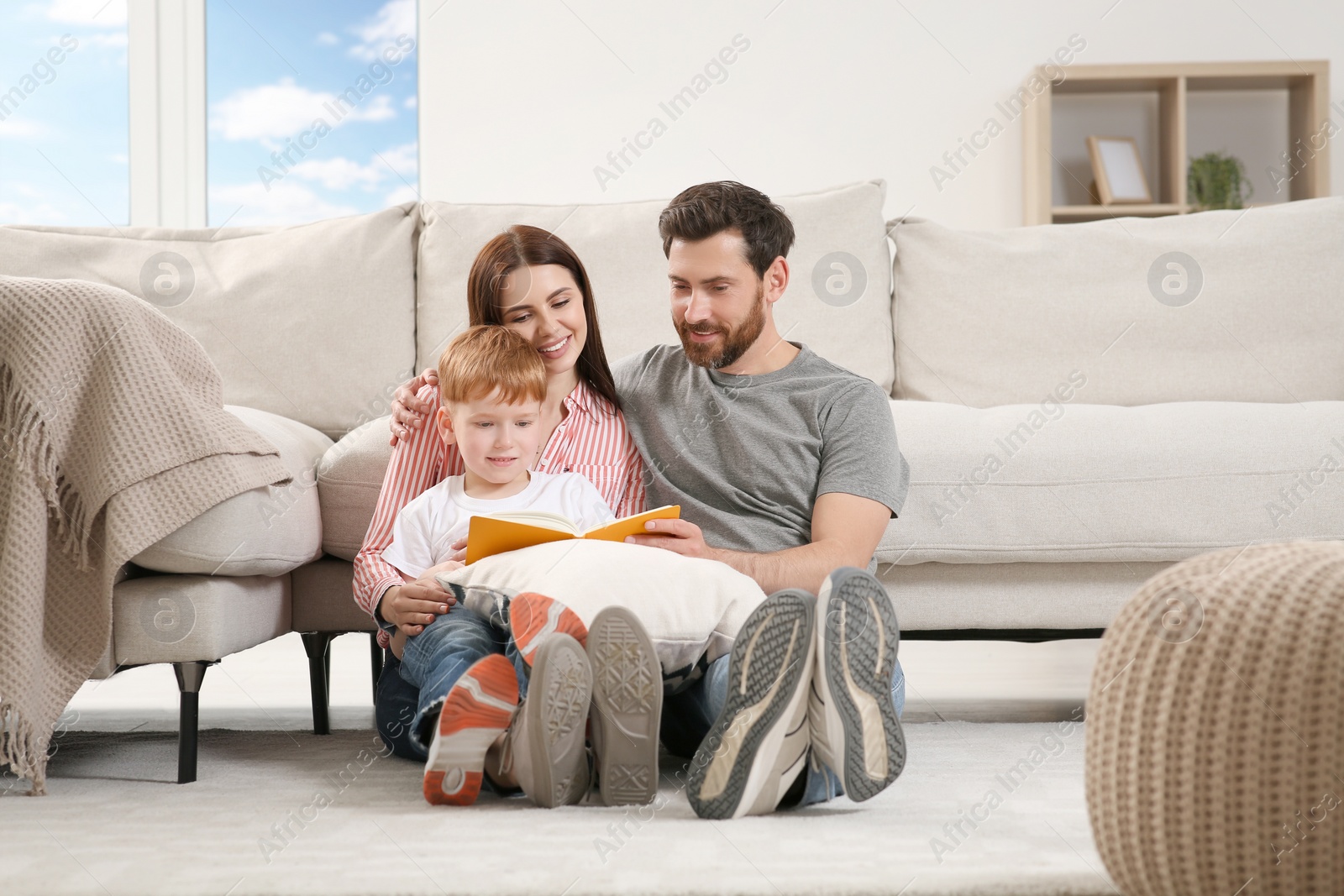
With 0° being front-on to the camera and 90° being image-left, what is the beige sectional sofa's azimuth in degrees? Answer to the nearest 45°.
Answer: approximately 0°

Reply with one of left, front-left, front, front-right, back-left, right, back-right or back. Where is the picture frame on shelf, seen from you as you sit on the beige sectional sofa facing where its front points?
back-left

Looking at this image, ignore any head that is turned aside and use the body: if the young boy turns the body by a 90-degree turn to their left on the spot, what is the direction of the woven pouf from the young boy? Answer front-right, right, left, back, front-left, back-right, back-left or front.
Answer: front-right

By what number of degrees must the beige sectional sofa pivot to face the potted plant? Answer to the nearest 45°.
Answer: approximately 135° to its left

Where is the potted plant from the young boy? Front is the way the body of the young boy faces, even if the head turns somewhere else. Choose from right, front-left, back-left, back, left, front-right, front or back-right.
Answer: back-left

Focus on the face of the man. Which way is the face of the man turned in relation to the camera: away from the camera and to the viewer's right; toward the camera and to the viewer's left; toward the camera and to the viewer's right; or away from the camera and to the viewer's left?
toward the camera and to the viewer's left

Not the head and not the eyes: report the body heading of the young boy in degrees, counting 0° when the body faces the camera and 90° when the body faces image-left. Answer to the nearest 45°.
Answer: approximately 0°

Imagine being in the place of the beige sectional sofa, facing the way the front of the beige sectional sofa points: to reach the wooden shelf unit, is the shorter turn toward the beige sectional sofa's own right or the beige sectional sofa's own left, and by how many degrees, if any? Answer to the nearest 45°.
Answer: approximately 135° to the beige sectional sofa's own left

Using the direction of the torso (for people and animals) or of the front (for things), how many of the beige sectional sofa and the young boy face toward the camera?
2

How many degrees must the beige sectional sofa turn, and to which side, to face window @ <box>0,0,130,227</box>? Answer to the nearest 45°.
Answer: approximately 135° to its right
